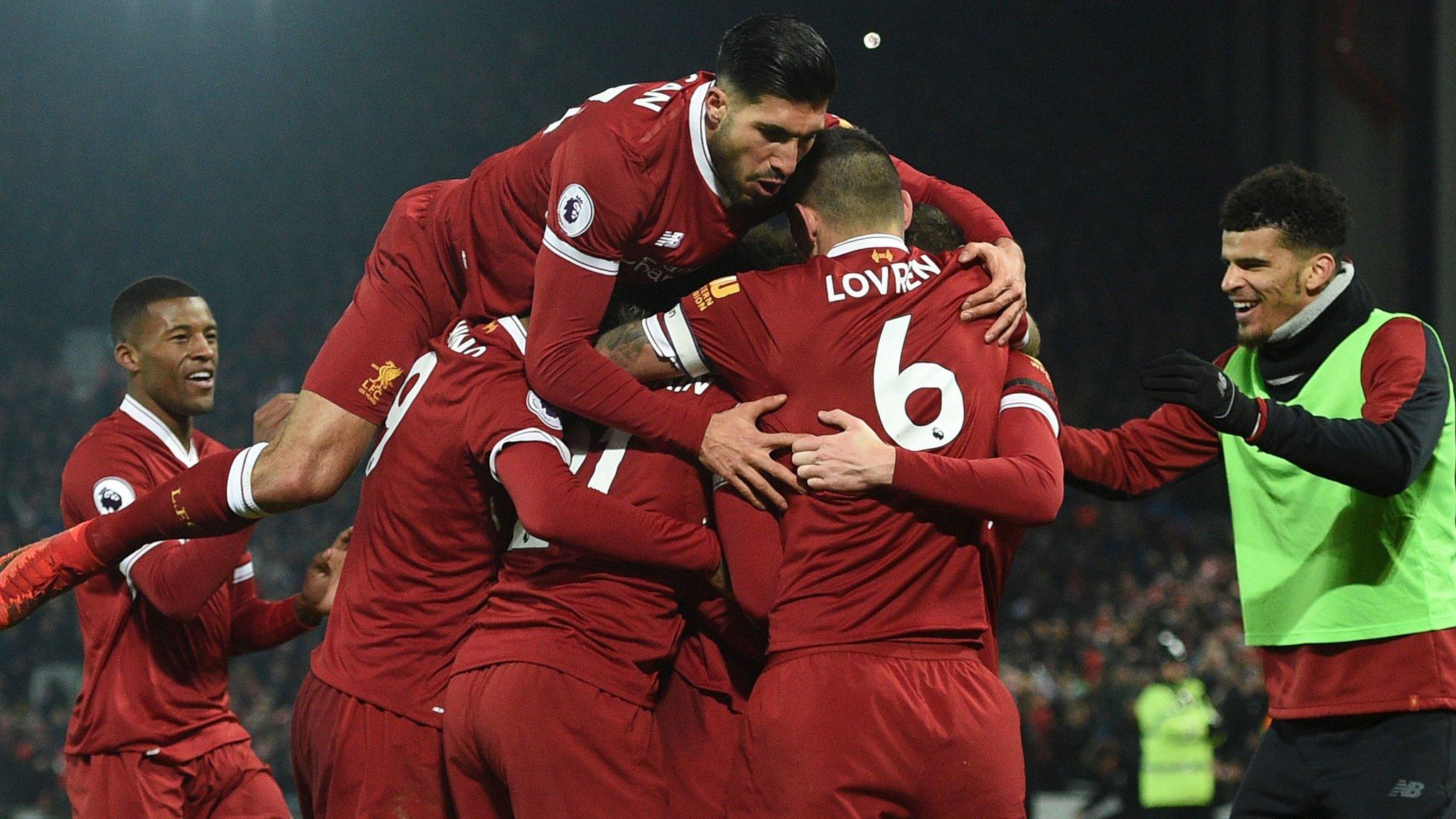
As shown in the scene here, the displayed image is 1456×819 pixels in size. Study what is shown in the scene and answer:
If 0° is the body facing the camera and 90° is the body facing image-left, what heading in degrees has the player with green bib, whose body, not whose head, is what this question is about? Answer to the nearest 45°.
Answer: approximately 45°
